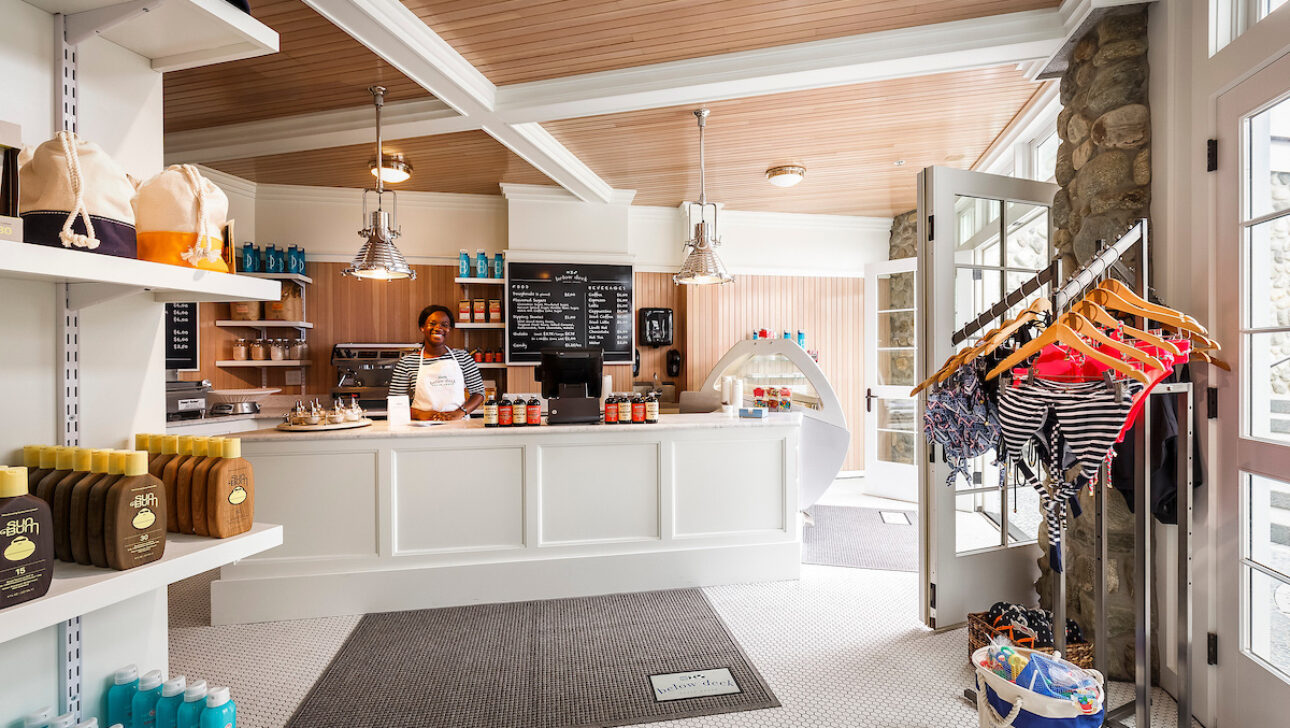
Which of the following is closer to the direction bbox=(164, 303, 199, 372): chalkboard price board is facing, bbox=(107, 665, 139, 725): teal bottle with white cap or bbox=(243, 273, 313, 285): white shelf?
the teal bottle with white cap

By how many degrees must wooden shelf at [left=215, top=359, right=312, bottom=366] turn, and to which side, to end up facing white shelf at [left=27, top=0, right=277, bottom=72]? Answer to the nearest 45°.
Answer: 0° — it already faces it

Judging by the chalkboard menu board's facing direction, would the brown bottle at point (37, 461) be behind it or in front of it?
in front

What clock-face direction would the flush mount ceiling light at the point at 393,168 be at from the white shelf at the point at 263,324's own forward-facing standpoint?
The flush mount ceiling light is roughly at 11 o'clock from the white shelf.

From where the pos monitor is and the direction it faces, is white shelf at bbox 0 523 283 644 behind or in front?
behind

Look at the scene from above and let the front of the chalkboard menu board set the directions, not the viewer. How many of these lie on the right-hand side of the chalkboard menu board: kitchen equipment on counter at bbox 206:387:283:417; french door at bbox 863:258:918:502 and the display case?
1

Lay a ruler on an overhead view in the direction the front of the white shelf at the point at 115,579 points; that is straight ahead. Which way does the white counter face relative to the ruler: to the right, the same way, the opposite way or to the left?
to the right

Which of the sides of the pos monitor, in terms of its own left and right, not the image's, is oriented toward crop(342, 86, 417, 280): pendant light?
left

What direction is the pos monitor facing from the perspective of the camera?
away from the camera

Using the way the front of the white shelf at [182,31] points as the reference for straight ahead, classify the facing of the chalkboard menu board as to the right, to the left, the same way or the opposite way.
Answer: to the right

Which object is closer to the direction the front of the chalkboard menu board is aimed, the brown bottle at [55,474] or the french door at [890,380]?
the brown bottle
